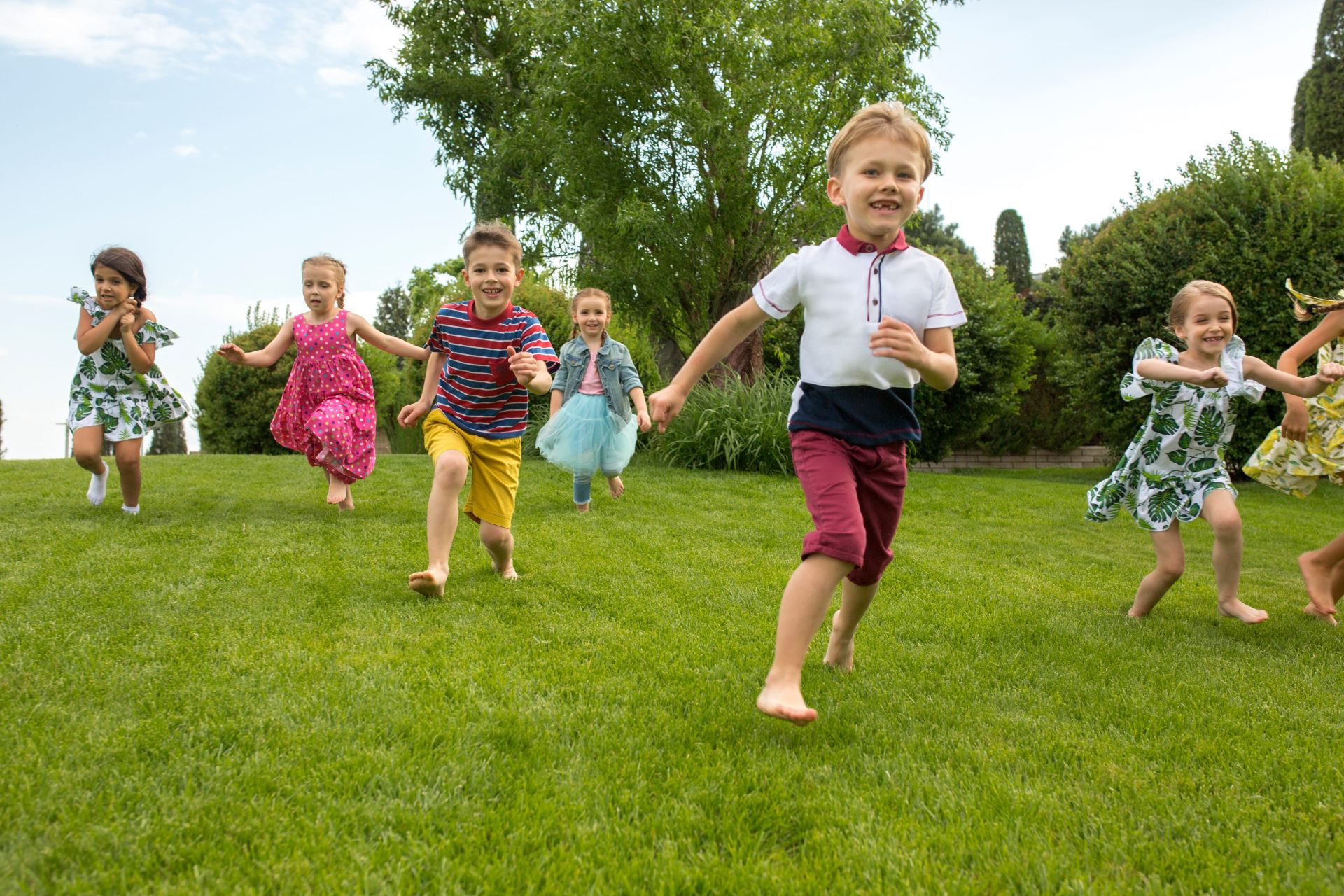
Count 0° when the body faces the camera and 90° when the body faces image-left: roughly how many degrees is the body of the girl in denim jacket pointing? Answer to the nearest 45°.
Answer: approximately 0°

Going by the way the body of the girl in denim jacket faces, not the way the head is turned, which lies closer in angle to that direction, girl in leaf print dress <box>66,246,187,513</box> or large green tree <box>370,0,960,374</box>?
the girl in leaf print dress

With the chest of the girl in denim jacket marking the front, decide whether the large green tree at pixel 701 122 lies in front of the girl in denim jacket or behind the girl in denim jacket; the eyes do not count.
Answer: behind

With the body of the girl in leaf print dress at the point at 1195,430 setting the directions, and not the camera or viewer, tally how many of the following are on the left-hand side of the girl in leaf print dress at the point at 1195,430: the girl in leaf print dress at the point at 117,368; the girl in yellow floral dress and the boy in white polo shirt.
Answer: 1

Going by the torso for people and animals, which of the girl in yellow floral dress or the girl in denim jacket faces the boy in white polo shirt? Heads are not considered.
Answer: the girl in denim jacket
